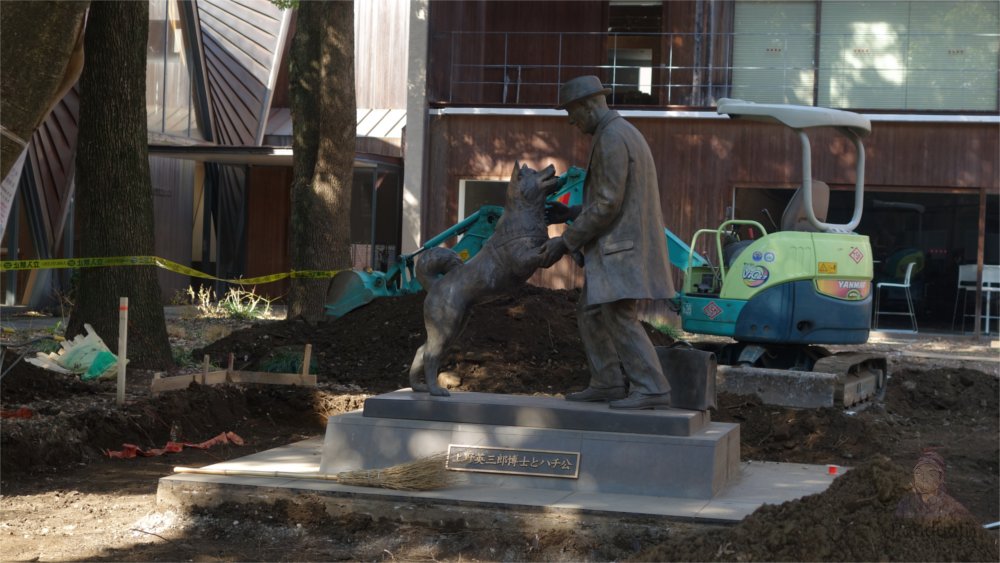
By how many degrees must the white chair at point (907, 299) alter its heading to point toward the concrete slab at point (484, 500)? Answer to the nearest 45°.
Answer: approximately 90° to its left

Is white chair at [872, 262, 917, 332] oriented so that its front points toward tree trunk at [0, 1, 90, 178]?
no

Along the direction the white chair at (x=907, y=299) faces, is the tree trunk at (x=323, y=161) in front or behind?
in front

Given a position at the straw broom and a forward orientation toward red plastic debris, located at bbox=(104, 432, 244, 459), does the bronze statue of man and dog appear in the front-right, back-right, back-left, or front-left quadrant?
back-right

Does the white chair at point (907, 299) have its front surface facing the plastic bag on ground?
no

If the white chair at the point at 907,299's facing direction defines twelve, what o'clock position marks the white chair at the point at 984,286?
the white chair at the point at 984,286 is roughly at 6 o'clock from the white chair at the point at 907,299.

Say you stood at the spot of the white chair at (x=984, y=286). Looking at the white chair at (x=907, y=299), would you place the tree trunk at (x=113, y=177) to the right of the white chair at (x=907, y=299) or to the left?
left

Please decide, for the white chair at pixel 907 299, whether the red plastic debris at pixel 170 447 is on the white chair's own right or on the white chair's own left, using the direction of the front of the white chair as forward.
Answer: on the white chair's own left

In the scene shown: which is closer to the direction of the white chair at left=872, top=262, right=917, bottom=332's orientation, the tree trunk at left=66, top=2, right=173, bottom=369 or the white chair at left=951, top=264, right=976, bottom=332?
the tree trunk

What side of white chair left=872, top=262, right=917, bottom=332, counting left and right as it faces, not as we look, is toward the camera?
left

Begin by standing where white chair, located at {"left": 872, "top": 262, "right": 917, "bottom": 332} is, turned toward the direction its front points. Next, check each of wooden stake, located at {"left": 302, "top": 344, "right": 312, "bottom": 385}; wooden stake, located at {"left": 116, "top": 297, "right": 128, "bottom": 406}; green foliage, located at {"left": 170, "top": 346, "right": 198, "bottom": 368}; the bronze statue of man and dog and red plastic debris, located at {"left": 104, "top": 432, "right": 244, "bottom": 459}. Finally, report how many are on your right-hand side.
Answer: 0
